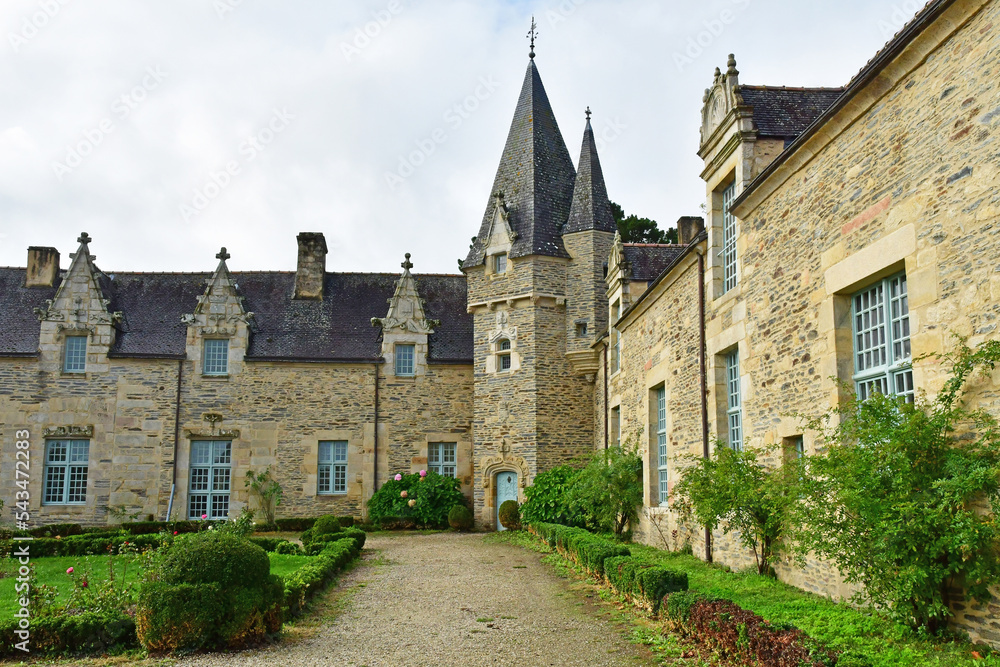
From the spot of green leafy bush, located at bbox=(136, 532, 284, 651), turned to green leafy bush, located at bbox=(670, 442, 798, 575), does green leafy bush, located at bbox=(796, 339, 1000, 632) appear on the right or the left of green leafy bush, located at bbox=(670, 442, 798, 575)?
right
